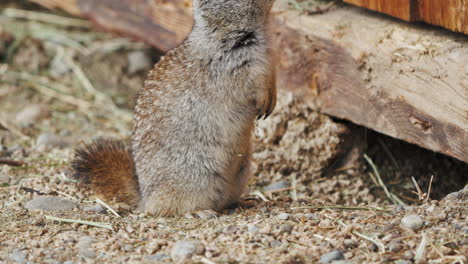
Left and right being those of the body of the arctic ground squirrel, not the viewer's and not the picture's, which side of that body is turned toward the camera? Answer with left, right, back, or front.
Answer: right

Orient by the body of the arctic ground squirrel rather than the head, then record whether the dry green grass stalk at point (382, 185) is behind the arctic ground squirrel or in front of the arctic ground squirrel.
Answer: in front

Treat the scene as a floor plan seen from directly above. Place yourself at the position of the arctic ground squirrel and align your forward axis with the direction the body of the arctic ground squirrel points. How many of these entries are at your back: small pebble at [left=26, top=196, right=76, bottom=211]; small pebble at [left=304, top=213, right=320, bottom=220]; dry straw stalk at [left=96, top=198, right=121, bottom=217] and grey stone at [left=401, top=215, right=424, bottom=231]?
2

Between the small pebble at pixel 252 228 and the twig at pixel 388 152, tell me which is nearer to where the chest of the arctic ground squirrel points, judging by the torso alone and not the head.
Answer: the twig

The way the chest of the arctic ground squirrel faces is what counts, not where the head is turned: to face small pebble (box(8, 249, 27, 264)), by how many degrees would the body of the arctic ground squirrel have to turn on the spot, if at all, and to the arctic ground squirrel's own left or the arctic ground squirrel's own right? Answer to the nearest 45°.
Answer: approximately 135° to the arctic ground squirrel's own right

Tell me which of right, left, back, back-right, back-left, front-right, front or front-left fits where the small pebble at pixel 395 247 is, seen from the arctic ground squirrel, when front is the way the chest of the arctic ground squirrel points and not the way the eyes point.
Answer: front-right

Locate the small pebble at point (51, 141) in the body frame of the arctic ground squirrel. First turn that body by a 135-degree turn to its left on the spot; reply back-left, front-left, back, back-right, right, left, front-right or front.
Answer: front

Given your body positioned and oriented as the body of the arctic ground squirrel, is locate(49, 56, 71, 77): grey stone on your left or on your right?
on your left

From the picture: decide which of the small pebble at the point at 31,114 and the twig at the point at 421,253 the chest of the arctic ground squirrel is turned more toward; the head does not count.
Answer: the twig

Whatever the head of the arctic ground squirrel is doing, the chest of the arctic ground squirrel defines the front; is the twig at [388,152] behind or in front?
in front

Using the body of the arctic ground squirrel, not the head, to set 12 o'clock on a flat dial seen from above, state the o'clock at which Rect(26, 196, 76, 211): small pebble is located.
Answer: The small pebble is roughly at 6 o'clock from the arctic ground squirrel.

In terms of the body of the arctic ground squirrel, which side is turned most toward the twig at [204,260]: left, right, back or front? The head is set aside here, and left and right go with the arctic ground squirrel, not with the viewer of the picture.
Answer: right

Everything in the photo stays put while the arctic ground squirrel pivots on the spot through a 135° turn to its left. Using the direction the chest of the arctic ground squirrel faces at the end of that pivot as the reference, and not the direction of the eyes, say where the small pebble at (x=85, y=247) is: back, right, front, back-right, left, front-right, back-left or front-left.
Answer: left
